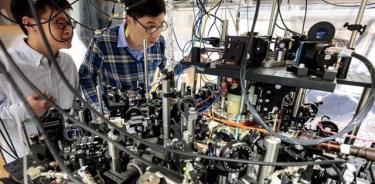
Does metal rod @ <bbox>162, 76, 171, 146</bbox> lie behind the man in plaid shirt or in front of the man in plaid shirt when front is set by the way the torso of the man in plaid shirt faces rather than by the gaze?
in front

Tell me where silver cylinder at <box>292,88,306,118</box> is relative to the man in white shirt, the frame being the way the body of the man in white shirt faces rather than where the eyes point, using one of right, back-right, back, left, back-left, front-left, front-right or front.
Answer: front

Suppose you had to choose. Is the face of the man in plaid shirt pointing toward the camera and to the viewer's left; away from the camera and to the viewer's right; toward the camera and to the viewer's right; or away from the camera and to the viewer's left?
toward the camera and to the viewer's right

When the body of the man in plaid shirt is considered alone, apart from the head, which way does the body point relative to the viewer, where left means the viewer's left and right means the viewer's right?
facing the viewer and to the right of the viewer

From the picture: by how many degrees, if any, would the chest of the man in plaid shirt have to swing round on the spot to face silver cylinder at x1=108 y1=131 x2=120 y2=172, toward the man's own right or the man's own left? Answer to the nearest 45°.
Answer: approximately 45° to the man's own right

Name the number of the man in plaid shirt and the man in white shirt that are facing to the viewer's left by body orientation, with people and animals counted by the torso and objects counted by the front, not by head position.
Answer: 0

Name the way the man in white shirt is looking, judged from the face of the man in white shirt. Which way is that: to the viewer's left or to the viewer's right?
to the viewer's right

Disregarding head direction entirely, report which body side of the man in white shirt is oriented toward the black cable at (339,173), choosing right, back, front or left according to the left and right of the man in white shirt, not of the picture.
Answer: front

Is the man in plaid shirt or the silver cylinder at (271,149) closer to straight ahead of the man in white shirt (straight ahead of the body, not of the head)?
the silver cylinder

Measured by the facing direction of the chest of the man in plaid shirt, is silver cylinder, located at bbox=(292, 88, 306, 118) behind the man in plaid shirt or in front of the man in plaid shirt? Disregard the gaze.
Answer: in front
